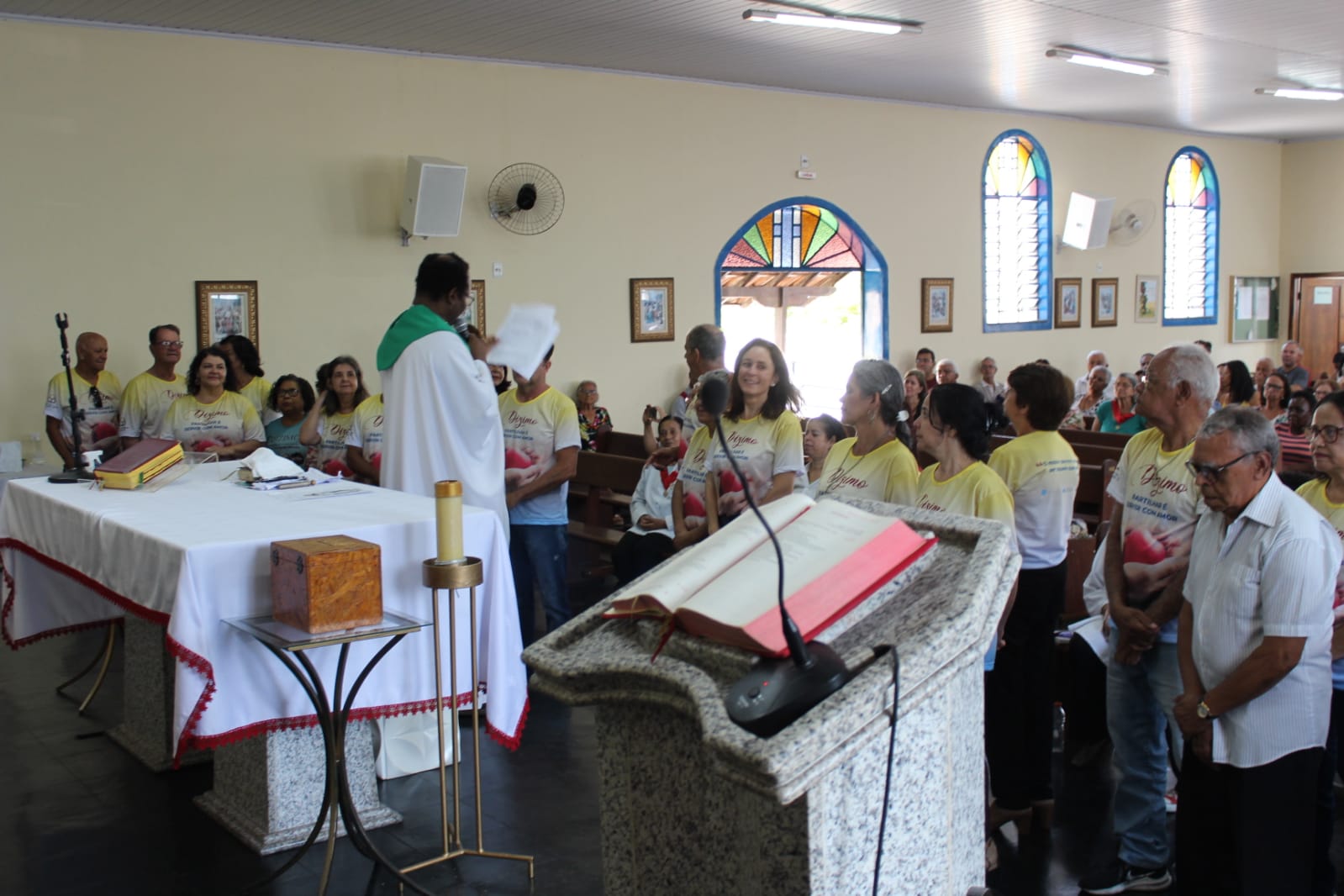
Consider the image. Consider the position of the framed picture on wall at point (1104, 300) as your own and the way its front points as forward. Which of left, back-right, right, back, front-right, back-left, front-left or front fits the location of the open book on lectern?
front-right

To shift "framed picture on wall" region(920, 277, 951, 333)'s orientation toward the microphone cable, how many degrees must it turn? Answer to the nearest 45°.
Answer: approximately 45° to its right

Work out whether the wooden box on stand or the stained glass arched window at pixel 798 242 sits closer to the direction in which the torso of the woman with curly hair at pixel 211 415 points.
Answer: the wooden box on stand

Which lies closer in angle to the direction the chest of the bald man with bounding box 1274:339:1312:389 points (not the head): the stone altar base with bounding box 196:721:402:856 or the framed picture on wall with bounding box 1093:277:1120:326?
the stone altar base

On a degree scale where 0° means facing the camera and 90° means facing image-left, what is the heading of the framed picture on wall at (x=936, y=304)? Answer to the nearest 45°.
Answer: approximately 315°

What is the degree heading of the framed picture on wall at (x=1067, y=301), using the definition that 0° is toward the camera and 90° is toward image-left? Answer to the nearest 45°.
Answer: approximately 315°

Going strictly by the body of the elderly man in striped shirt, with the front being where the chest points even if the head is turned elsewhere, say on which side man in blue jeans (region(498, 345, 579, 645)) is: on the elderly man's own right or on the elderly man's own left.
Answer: on the elderly man's own right

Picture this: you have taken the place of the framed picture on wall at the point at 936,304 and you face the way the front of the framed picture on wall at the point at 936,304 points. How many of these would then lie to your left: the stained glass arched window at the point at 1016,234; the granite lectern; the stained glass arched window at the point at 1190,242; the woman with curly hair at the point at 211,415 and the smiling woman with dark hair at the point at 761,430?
2

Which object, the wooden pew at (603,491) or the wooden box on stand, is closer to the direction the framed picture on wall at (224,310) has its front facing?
the wooden box on stand

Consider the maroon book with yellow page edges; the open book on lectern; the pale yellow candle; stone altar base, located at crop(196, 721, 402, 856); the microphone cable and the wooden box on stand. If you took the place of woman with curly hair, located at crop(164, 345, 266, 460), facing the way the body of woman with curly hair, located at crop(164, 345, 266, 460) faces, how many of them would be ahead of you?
6

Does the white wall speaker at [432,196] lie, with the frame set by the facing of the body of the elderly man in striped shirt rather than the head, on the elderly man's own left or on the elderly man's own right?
on the elderly man's own right

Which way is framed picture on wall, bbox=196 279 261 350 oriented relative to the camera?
toward the camera
